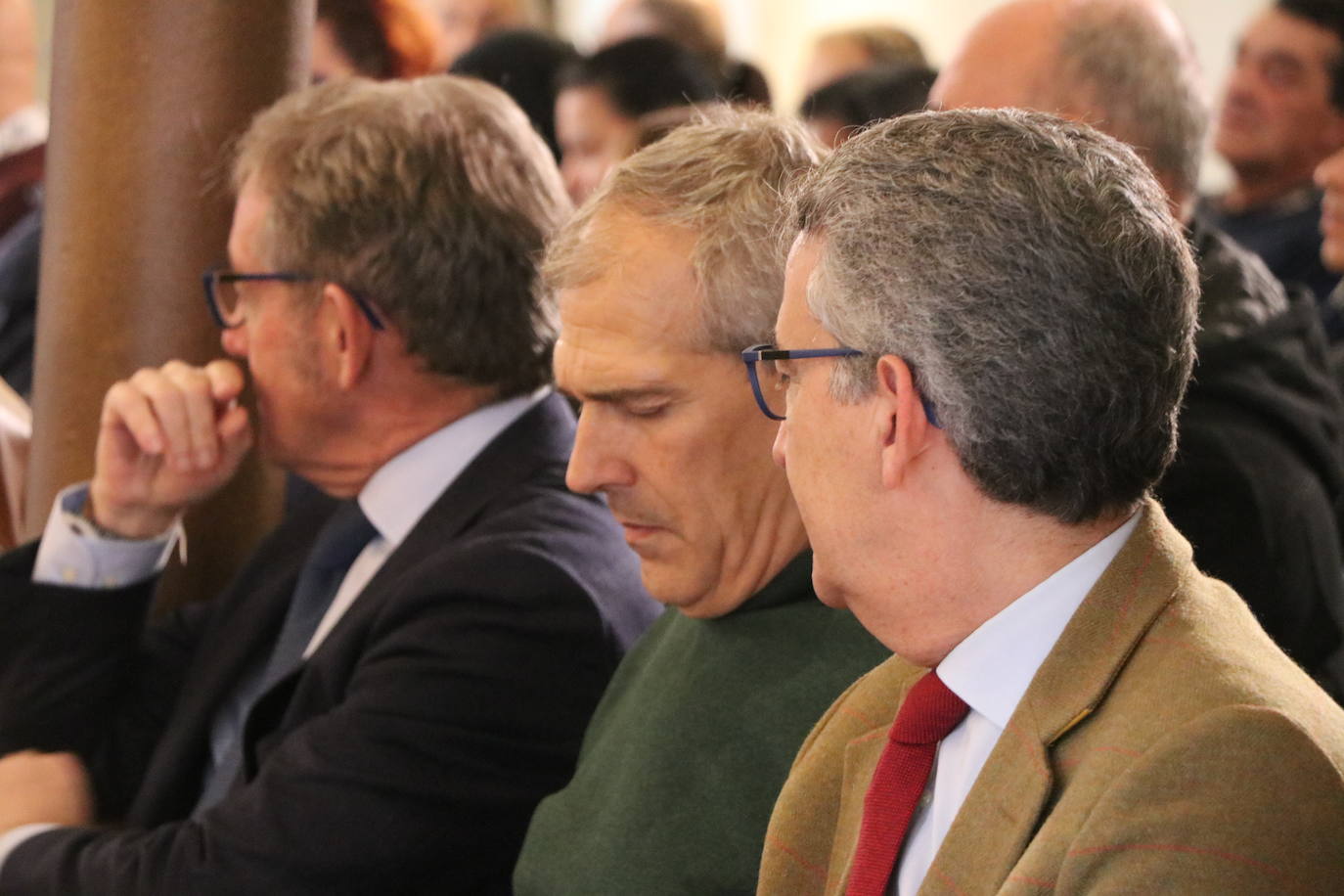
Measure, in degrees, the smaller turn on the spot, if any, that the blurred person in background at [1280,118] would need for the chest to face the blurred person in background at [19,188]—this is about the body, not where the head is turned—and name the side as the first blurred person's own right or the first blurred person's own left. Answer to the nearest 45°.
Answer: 0° — they already face them

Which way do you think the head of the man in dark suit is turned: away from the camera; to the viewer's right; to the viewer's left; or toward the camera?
to the viewer's left

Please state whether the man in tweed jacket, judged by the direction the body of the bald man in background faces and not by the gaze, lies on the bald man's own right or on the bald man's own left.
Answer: on the bald man's own left

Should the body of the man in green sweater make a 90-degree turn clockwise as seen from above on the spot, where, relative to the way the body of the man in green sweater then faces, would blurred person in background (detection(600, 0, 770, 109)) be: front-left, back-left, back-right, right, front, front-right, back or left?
front-right

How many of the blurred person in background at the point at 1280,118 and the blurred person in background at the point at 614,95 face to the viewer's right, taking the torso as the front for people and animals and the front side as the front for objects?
0

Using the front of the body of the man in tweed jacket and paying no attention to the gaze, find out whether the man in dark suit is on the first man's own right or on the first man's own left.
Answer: on the first man's own right

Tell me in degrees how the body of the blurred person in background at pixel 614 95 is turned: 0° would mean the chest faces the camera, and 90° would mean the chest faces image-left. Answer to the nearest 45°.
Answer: approximately 45°

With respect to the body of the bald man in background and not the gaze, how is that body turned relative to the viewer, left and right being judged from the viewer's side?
facing to the left of the viewer

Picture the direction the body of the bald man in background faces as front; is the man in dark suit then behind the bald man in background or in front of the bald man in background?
in front

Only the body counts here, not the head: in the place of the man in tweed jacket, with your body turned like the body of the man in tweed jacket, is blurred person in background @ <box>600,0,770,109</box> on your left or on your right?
on your right
